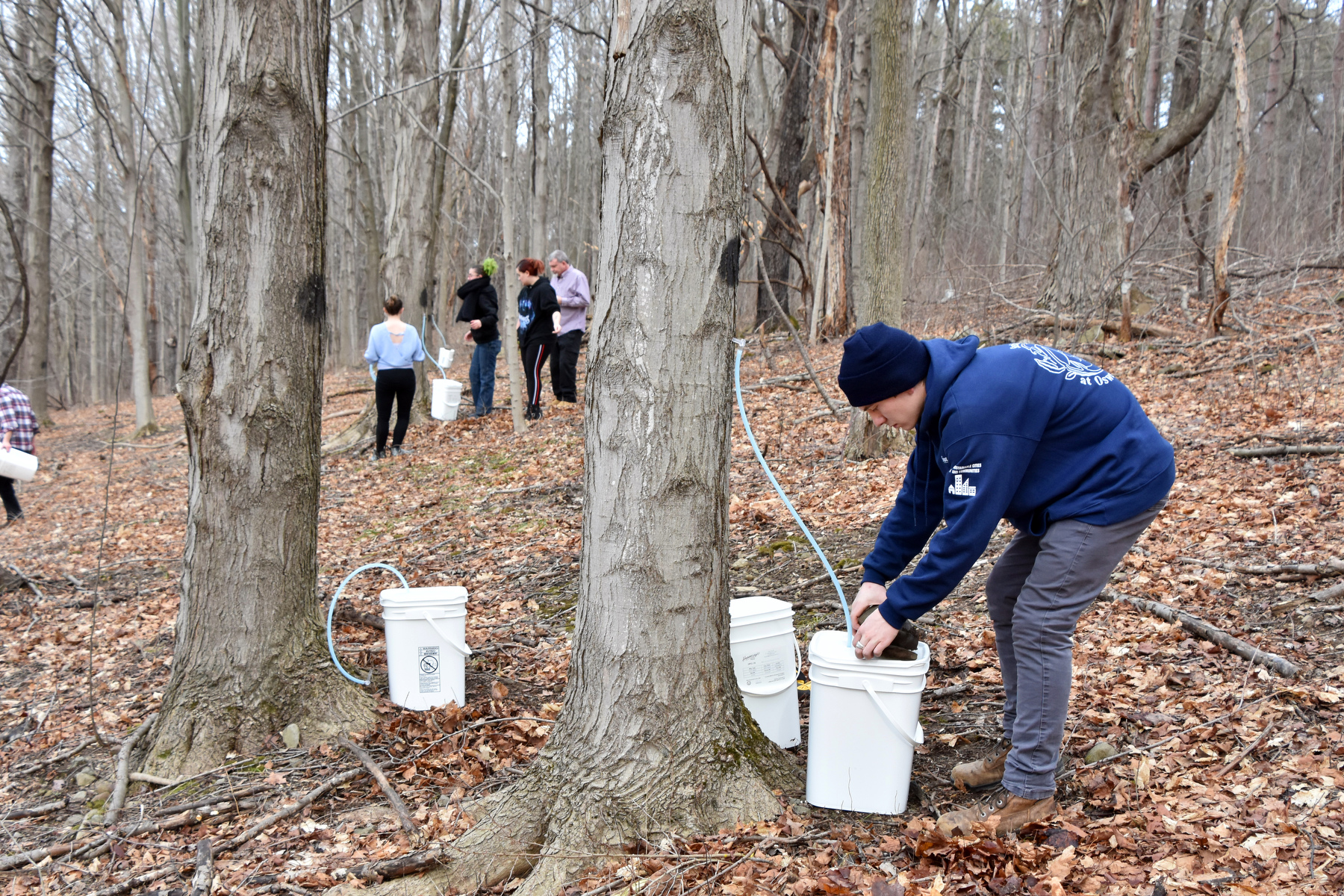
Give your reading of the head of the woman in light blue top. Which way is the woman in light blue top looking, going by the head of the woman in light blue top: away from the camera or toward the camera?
away from the camera

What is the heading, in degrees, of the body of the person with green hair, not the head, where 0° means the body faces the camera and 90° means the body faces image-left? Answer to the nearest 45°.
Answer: approximately 90°

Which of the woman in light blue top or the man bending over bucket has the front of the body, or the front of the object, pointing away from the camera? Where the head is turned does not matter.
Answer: the woman in light blue top

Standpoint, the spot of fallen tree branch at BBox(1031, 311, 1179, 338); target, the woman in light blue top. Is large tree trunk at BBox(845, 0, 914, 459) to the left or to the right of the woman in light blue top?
left

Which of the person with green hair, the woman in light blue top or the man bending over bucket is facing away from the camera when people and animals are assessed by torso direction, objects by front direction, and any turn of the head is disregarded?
the woman in light blue top

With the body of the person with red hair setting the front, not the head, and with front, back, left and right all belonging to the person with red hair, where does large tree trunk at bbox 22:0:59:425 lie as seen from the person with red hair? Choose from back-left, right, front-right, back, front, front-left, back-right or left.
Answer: right

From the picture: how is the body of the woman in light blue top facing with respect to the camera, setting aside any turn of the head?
away from the camera

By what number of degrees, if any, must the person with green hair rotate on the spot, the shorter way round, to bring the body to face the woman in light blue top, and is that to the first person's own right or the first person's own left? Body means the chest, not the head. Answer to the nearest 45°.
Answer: approximately 45° to the first person's own left

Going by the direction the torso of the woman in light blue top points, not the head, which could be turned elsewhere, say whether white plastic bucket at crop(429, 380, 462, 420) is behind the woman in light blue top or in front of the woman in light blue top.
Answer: in front

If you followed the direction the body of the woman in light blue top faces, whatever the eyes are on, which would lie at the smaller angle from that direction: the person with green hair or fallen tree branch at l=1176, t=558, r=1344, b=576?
the person with green hair

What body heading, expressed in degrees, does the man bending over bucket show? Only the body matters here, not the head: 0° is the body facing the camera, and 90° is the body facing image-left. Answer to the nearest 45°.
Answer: approximately 90°
